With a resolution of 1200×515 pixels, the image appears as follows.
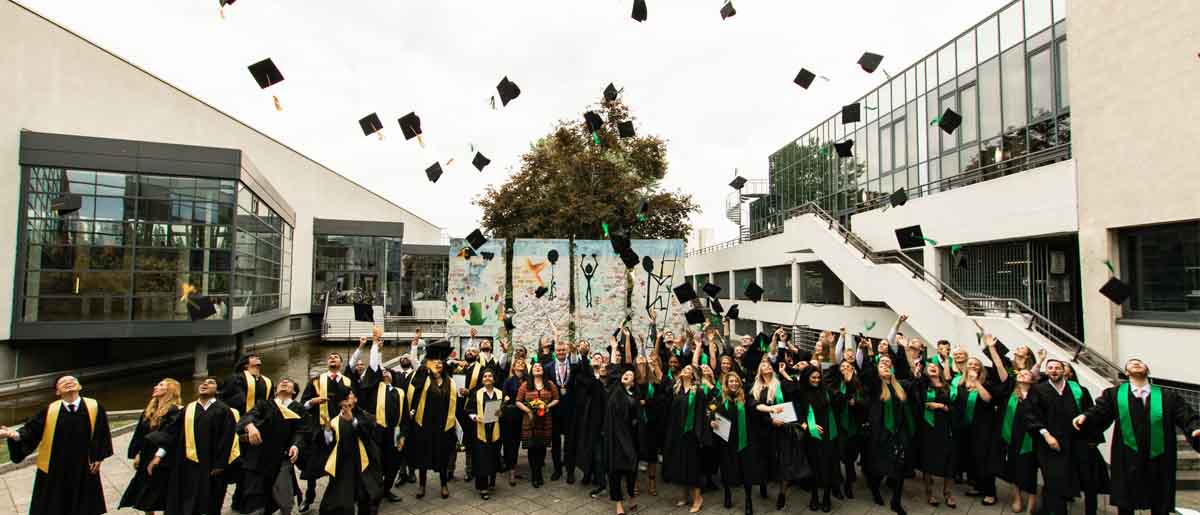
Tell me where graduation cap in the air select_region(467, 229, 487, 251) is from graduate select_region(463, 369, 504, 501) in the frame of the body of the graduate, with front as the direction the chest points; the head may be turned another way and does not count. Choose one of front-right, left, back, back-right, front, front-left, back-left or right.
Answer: back

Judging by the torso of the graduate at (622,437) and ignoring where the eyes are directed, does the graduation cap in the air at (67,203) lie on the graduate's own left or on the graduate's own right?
on the graduate's own right

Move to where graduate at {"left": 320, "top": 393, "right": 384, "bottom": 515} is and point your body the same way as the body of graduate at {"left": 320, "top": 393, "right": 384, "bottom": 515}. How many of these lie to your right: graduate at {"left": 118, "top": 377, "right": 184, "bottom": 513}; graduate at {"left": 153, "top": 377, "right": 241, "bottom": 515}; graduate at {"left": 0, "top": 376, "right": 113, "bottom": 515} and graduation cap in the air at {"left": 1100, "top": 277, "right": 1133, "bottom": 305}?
3

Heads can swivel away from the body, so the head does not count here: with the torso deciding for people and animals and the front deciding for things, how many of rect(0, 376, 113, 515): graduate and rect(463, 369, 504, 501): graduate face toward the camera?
2

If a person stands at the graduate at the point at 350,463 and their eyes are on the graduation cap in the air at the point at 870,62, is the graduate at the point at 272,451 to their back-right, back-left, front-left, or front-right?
back-left

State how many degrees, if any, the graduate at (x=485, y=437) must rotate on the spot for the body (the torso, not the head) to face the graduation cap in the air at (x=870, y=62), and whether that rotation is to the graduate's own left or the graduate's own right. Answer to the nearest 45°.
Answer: approximately 135° to the graduate's own left

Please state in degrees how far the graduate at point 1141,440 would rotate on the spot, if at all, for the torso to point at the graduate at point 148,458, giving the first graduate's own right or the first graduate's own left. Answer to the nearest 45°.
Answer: approximately 45° to the first graduate's own right

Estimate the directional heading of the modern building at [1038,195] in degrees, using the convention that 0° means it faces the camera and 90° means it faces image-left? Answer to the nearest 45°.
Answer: approximately 45°

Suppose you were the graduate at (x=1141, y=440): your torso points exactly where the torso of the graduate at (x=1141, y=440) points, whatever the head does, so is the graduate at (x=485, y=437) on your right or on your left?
on your right

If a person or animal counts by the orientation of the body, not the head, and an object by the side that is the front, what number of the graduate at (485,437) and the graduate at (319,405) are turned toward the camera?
2

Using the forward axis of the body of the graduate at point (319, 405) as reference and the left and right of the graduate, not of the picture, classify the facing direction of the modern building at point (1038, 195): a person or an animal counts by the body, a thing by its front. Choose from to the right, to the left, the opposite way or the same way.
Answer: to the right

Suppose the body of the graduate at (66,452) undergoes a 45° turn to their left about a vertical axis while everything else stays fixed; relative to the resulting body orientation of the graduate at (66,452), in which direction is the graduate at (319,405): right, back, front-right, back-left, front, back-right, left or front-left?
front-left
